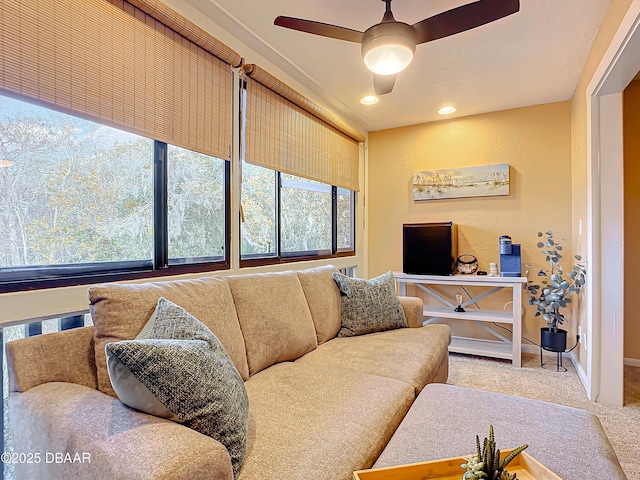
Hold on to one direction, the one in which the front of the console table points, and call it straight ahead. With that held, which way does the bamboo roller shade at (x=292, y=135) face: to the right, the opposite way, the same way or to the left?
to the left

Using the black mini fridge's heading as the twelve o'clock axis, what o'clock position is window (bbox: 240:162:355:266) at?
The window is roughly at 2 o'clock from the black mini fridge.

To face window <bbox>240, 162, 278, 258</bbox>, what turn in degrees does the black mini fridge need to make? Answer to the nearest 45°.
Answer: approximately 45° to its right

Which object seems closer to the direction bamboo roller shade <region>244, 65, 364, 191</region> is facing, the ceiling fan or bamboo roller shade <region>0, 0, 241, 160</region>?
the ceiling fan

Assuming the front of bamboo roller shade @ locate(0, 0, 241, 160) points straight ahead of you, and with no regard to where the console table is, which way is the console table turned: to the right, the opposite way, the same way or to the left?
to the right

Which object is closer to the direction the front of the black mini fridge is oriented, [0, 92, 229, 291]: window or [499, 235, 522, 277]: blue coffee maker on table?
the window

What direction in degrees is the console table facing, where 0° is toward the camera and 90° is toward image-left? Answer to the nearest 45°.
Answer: approximately 0°

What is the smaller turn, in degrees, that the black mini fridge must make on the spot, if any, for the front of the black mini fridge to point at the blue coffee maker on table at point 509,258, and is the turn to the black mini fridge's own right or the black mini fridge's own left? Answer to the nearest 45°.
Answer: approximately 90° to the black mini fridge's own left
